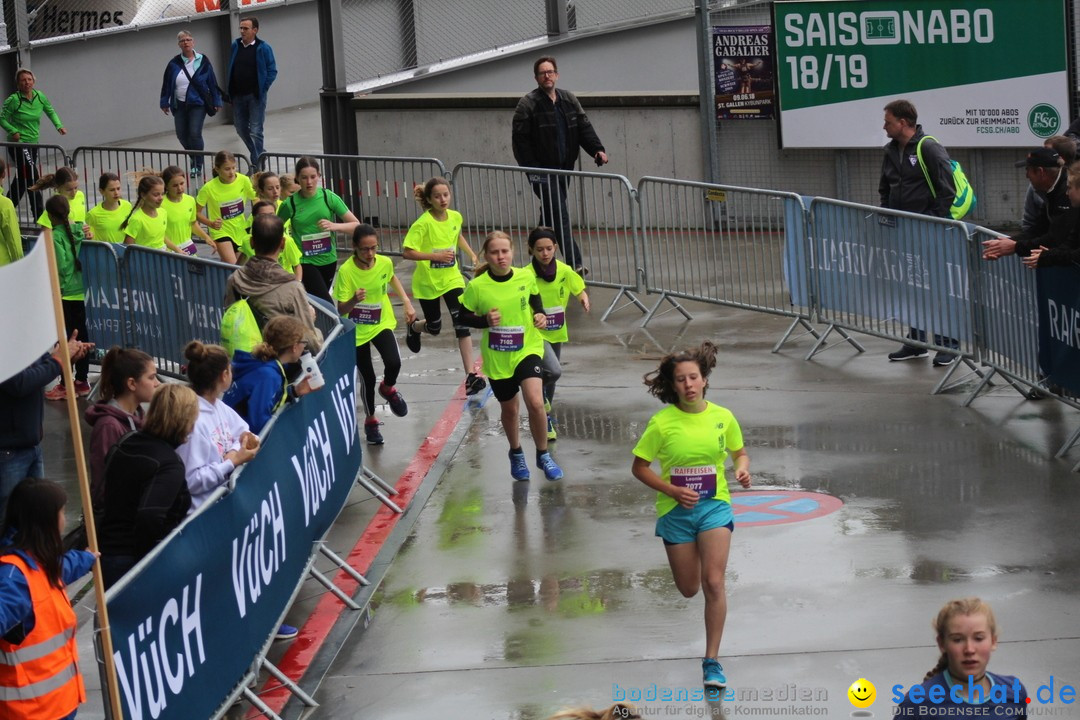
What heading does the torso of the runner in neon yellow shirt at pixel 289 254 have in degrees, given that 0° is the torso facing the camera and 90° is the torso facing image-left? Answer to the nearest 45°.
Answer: approximately 315°

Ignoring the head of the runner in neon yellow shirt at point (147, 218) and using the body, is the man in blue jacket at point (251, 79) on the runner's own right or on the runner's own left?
on the runner's own left

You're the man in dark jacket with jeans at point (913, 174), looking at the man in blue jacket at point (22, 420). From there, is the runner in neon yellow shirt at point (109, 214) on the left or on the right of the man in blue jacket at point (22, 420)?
right

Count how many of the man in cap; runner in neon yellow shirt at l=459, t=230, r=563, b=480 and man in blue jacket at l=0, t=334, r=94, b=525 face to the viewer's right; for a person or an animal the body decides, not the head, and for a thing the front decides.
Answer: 1

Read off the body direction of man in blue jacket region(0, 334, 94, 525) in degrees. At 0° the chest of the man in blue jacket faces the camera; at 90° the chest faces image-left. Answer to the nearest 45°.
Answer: approximately 270°

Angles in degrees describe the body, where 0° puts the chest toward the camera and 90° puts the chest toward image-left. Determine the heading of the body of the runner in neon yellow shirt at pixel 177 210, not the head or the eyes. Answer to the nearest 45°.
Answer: approximately 315°

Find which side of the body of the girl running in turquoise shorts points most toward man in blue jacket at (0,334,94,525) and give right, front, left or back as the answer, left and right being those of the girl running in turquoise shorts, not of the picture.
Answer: right

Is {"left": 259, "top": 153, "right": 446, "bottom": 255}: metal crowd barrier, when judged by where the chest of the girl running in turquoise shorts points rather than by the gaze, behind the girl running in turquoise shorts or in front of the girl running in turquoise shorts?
behind

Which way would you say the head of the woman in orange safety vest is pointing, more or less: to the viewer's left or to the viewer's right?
to the viewer's right

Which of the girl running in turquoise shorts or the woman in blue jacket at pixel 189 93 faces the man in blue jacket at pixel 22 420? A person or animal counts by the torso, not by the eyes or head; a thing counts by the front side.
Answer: the woman in blue jacket

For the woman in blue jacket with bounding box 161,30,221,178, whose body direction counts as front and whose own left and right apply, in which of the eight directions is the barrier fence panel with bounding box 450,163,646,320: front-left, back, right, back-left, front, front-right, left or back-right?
front-left
